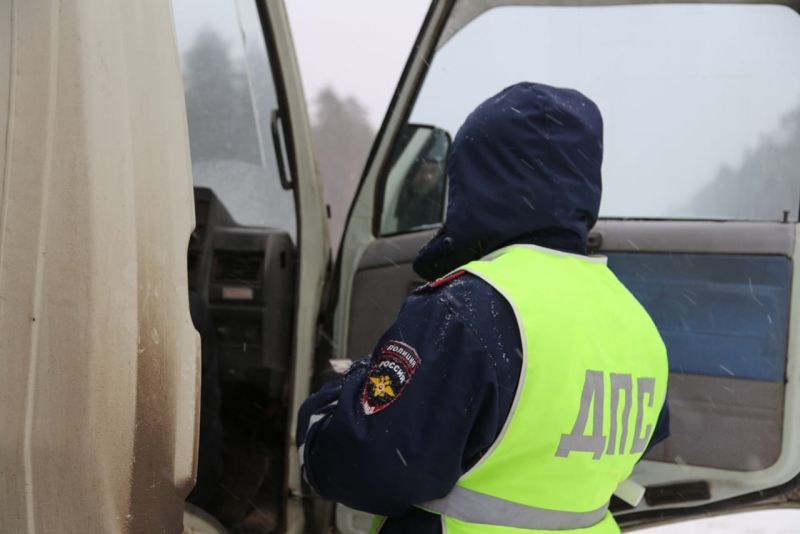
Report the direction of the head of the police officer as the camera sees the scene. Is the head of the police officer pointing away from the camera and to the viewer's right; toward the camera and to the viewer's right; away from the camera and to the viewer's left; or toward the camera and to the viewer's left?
away from the camera and to the viewer's left

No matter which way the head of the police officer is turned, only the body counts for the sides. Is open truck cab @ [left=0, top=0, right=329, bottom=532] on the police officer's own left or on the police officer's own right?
on the police officer's own left

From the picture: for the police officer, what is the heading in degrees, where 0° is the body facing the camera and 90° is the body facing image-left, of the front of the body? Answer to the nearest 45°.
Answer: approximately 135°

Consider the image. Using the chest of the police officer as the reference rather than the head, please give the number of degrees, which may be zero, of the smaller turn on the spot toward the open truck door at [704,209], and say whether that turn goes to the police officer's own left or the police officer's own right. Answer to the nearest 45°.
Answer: approximately 90° to the police officer's own right
